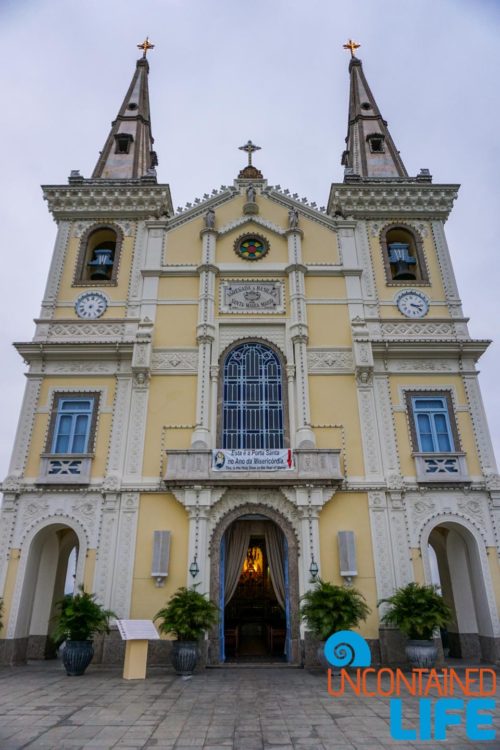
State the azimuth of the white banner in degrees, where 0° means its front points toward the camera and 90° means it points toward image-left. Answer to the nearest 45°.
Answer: approximately 0°

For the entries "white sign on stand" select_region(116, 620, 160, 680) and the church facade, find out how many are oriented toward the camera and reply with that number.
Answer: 2

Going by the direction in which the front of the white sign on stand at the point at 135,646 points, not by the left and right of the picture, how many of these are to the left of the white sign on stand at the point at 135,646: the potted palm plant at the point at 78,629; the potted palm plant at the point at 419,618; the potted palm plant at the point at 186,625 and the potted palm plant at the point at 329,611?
3

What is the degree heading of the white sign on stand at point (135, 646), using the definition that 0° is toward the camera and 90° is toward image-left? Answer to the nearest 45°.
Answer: approximately 0°

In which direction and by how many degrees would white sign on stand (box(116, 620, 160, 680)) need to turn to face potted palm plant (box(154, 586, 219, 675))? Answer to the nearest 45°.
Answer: approximately 90° to its left
